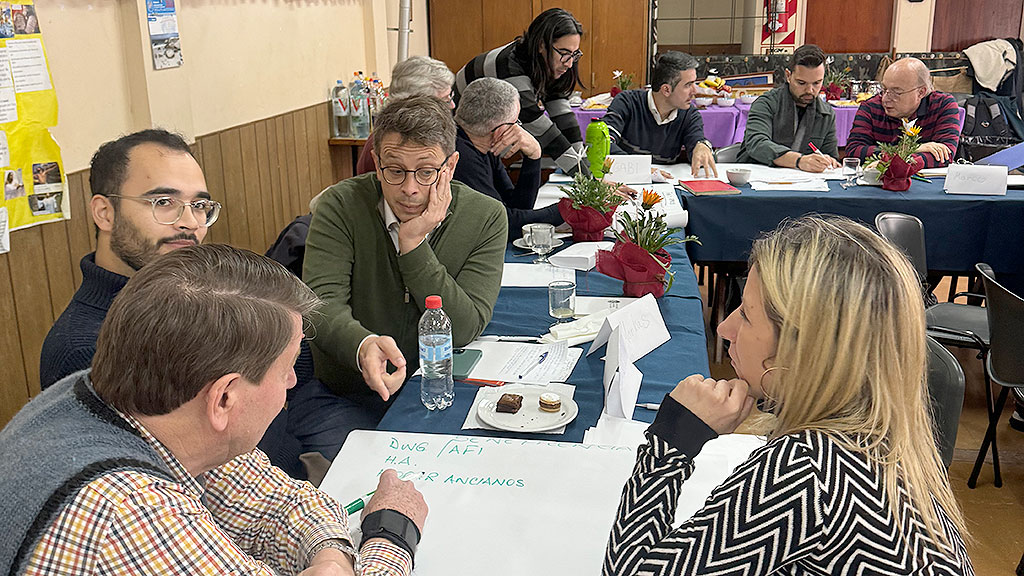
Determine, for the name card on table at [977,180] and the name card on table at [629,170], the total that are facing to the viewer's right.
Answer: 0

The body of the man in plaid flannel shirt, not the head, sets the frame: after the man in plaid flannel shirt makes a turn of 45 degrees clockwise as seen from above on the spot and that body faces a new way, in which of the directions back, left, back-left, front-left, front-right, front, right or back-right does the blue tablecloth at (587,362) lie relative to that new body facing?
front-left

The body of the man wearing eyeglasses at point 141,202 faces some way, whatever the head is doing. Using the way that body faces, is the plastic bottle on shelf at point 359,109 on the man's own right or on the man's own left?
on the man's own left

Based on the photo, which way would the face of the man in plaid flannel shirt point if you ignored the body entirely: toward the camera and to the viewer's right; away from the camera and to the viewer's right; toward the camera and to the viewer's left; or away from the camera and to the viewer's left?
away from the camera and to the viewer's right

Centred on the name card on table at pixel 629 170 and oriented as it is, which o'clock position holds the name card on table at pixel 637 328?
the name card on table at pixel 637 328 is roughly at 12 o'clock from the name card on table at pixel 629 170.

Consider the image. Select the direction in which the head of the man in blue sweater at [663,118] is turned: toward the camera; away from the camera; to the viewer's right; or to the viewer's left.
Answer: to the viewer's right

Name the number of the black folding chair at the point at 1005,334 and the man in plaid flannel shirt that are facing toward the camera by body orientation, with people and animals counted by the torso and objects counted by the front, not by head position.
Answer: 0

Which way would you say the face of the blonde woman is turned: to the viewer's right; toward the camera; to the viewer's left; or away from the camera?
to the viewer's left

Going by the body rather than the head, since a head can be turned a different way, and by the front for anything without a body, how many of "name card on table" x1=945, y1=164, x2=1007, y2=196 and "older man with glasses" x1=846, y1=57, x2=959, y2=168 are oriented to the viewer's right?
0

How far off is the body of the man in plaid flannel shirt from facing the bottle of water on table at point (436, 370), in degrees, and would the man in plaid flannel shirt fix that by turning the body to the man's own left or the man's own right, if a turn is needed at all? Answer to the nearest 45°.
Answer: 0° — they already face it

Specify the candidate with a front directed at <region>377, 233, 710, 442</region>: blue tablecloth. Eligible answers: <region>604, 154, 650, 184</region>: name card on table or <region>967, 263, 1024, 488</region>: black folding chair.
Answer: the name card on table

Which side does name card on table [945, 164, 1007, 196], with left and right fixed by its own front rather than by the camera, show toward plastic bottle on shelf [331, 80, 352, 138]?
right
